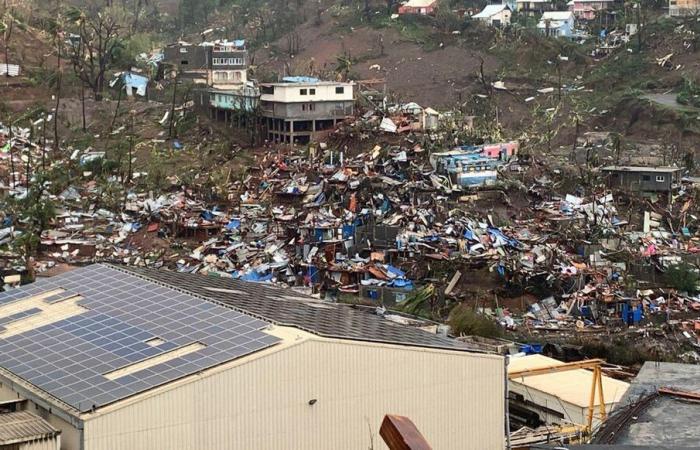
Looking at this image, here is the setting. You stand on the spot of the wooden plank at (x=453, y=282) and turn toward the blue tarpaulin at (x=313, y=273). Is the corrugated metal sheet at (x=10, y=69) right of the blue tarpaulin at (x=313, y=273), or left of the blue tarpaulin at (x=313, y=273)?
right

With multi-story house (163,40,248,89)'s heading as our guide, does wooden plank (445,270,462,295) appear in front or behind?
in front

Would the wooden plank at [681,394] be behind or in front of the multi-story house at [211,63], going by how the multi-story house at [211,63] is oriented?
in front

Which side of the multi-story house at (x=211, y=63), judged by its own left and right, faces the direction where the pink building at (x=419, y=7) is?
left

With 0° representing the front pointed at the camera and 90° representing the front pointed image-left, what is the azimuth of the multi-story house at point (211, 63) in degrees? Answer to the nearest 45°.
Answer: approximately 315°

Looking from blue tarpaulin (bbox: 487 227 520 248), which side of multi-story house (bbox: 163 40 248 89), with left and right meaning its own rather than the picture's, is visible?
front

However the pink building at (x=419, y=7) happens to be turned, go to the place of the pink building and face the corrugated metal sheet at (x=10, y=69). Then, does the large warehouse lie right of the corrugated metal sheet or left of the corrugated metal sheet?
left

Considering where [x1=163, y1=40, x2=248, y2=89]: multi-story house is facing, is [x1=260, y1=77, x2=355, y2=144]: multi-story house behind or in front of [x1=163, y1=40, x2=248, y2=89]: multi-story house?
in front

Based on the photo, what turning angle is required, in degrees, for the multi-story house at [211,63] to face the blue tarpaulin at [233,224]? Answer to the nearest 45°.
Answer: approximately 45° to its right

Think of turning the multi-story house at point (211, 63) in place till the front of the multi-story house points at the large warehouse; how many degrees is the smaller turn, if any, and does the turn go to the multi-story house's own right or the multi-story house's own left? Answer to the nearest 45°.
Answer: approximately 45° to the multi-story house's own right

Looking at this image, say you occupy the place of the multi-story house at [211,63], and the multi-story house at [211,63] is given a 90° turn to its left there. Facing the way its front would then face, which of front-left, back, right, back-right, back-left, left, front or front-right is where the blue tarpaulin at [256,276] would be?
back-right
